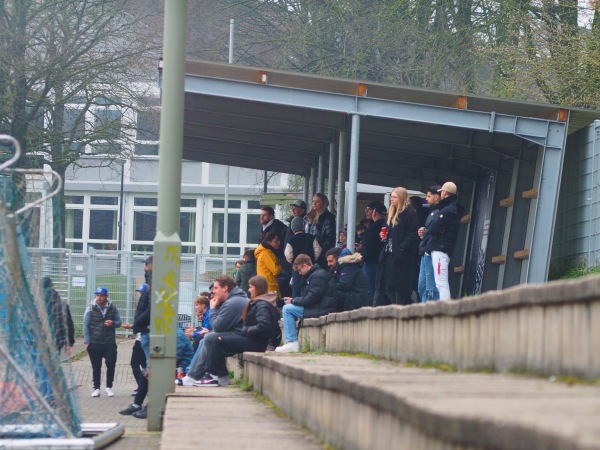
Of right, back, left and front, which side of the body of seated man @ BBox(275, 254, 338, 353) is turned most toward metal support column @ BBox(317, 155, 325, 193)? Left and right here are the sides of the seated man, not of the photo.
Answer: right

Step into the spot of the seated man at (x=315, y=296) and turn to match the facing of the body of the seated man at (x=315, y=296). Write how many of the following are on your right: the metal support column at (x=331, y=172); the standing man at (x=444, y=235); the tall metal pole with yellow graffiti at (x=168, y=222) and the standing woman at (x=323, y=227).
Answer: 2

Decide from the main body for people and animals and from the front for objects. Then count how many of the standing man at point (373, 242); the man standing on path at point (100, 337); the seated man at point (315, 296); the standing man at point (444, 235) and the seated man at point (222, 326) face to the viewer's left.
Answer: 4

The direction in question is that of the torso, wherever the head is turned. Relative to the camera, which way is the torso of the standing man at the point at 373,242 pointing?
to the viewer's left

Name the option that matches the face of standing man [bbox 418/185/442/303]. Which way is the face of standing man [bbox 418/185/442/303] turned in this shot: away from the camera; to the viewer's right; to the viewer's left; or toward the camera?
to the viewer's left

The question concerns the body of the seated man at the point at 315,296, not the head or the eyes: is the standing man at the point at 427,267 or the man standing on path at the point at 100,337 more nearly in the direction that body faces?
the man standing on path

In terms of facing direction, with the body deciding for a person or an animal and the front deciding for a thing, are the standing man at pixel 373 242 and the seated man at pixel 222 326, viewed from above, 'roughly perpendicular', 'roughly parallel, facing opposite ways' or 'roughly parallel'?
roughly parallel

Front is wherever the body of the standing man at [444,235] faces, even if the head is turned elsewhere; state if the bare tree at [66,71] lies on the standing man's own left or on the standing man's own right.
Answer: on the standing man's own right

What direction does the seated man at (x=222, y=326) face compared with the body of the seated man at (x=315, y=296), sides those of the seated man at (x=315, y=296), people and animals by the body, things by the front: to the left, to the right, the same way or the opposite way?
the same way

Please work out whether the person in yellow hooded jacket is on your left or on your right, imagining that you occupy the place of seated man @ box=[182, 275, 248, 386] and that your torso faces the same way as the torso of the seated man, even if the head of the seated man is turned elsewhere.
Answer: on your right

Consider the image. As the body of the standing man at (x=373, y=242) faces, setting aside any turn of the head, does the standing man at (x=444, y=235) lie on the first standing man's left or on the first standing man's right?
on the first standing man's left

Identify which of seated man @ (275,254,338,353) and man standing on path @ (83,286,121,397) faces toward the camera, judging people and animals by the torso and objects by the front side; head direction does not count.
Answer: the man standing on path

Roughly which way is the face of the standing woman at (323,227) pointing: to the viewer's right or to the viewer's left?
to the viewer's left

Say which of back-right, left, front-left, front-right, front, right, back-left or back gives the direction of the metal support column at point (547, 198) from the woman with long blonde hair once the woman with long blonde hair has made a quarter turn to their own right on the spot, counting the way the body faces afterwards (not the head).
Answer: right

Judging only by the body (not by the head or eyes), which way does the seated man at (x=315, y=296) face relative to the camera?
to the viewer's left

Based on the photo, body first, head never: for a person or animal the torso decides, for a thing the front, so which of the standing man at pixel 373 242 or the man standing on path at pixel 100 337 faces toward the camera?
the man standing on path

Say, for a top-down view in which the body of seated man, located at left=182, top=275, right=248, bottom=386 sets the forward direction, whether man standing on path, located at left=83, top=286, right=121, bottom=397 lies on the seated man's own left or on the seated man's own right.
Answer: on the seated man's own right

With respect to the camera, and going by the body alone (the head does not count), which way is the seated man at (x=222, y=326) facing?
to the viewer's left

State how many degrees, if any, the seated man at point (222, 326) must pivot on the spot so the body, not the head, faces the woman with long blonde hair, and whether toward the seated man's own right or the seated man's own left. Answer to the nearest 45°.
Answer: approximately 180°

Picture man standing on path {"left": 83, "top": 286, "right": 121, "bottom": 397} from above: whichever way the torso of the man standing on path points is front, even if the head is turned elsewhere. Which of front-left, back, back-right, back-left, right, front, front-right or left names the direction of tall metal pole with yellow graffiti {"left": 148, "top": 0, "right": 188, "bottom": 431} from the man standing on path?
front
